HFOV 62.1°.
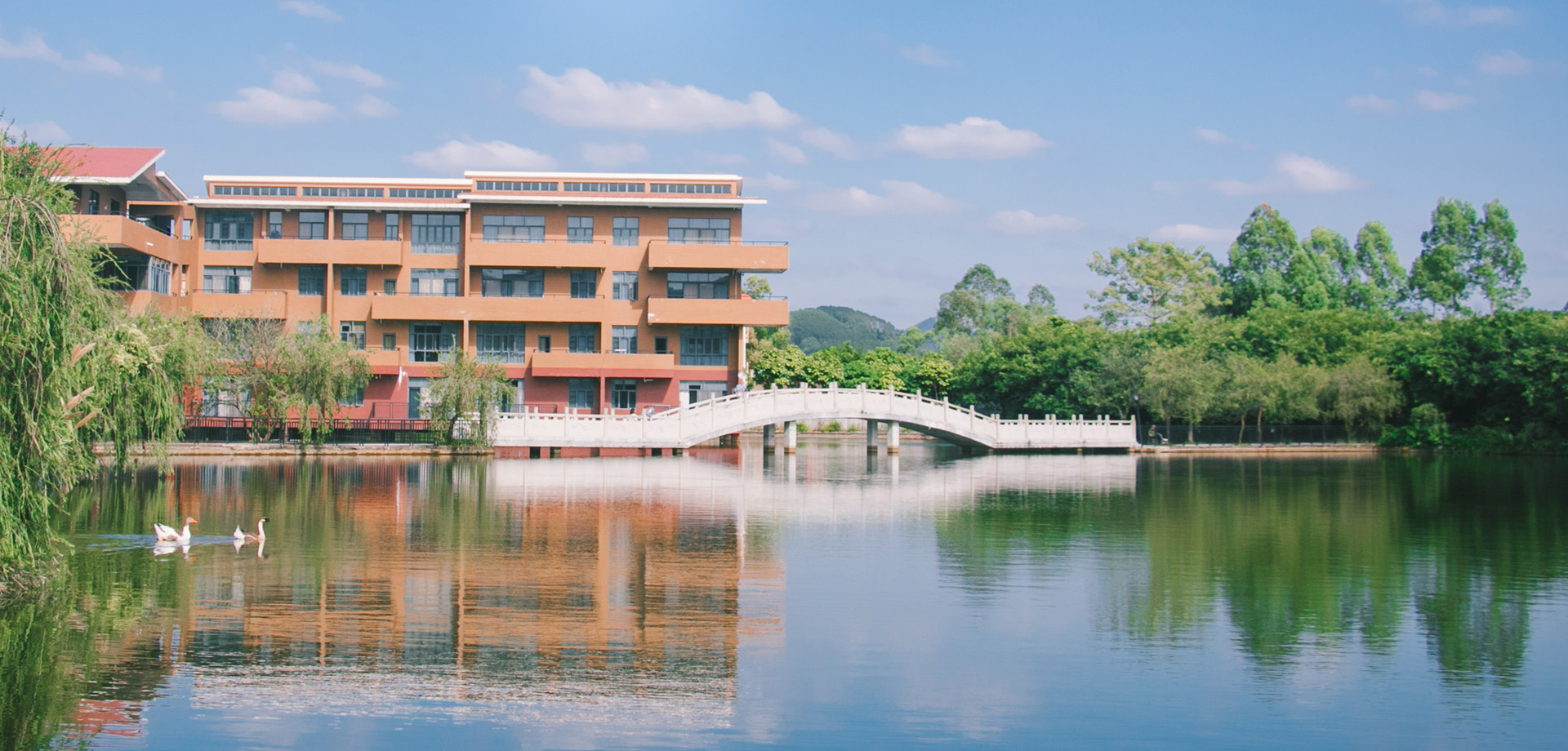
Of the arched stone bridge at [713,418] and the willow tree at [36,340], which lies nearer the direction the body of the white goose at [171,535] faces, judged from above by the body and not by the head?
the arched stone bridge

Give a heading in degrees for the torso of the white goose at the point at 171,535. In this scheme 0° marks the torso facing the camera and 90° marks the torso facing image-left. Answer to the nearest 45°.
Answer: approximately 270°

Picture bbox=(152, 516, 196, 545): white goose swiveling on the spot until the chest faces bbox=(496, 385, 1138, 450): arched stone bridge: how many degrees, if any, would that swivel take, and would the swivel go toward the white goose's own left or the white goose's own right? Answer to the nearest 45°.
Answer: approximately 45° to the white goose's own left
